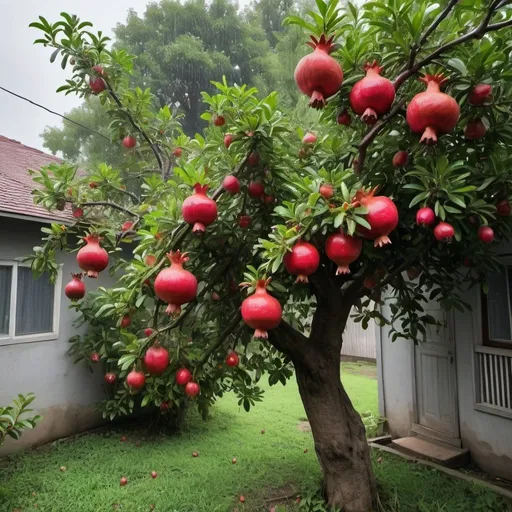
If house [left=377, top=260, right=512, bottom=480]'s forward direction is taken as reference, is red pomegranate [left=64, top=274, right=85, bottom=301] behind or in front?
in front

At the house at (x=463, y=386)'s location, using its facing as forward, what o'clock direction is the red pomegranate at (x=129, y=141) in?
The red pomegranate is roughly at 12 o'clock from the house.

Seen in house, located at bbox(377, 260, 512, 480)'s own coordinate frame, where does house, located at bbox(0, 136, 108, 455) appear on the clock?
house, located at bbox(0, 136, 108, 455) is roughly at 1 o'clock from house, located at bbox(377, 260, 512, 480).

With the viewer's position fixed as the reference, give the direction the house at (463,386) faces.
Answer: facing the viewer and to the left of the viewer

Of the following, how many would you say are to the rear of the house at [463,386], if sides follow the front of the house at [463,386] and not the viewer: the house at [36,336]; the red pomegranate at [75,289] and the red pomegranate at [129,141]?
0
